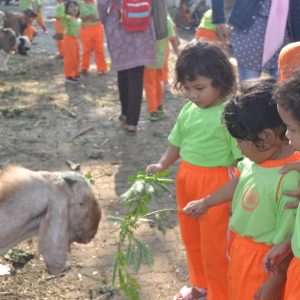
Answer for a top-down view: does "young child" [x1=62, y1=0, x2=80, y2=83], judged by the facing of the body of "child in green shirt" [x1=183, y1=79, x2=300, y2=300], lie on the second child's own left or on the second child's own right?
on the second child's own right

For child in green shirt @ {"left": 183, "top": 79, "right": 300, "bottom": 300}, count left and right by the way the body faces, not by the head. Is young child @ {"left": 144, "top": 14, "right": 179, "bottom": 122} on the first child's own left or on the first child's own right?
on the first child's own right

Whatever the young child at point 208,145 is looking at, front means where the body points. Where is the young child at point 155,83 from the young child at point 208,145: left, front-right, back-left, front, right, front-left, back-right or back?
back-right

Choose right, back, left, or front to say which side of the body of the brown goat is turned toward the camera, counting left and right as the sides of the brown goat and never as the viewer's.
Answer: right

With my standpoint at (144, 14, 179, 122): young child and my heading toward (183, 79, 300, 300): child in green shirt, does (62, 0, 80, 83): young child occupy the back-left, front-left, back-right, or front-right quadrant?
back-right

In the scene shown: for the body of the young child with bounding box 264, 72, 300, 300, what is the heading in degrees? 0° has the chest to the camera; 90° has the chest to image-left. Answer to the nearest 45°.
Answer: approximately 90°

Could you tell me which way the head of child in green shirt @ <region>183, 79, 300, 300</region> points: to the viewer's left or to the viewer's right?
to the viewer's left

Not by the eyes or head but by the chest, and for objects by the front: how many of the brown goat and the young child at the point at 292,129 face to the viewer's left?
1

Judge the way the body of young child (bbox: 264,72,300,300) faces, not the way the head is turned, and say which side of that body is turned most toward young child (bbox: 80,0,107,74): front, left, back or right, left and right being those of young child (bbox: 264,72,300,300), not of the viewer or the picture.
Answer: right

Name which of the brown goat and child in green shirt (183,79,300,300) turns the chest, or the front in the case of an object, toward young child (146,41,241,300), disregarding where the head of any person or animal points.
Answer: the brown goat

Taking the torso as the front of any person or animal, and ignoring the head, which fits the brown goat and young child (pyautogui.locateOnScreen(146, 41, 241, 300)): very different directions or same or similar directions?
very different directions

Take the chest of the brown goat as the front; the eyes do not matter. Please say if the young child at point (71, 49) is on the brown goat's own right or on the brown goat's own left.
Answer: on the brown goat's own left

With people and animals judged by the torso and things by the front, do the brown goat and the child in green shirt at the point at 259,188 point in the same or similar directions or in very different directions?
very different directions
